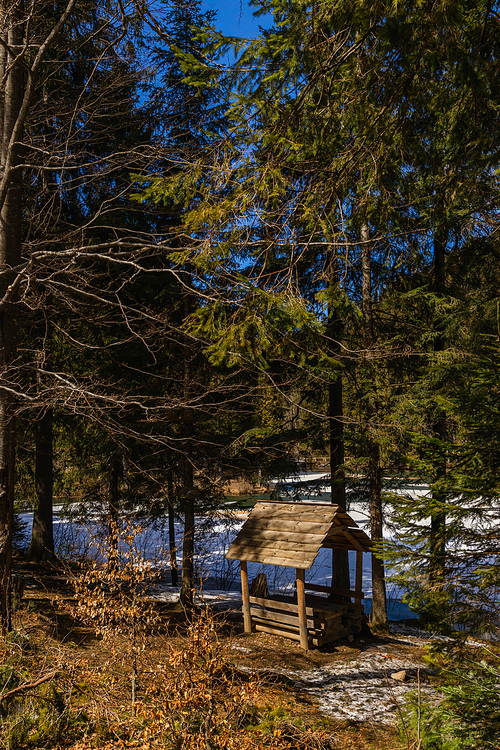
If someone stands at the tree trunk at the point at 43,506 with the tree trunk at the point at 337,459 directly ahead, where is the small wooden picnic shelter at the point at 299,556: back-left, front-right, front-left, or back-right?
front-right

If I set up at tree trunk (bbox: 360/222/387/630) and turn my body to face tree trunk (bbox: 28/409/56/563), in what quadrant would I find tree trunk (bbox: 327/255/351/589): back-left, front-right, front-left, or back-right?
front-right

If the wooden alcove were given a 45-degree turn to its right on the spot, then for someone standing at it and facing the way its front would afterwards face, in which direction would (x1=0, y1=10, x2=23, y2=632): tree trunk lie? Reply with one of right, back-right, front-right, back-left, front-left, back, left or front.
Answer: front-right

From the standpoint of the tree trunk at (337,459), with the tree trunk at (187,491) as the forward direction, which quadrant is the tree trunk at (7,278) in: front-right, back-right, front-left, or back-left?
front-left

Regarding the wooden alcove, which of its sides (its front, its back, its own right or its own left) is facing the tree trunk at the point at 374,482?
left
